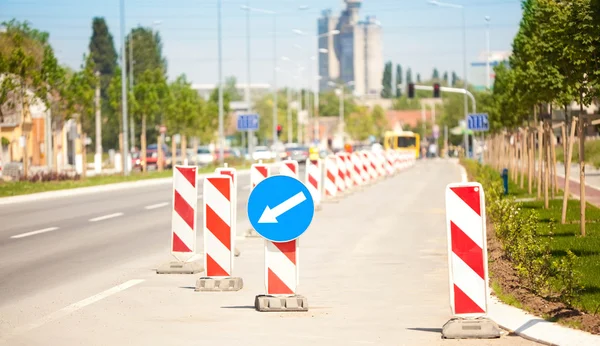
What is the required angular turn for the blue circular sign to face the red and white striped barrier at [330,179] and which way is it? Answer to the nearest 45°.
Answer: approximately 180°

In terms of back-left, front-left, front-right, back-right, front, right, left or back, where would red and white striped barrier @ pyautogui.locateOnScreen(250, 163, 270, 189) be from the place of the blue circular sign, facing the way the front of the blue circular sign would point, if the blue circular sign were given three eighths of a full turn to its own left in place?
front-left

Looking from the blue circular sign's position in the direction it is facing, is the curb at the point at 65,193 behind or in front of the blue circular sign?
behind

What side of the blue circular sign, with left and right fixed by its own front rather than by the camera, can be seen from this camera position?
front

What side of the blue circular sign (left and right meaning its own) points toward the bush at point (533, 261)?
left

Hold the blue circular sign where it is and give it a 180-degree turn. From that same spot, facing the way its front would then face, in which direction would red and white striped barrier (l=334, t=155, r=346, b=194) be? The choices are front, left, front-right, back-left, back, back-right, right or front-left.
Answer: front

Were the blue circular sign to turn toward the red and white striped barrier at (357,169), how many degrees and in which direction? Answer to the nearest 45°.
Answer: approximately 180°

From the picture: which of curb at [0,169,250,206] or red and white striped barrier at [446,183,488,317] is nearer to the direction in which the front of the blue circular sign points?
the red and white striped barrier

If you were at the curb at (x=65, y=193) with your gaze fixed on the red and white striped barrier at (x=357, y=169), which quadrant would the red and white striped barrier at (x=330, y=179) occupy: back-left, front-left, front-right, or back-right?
front-right

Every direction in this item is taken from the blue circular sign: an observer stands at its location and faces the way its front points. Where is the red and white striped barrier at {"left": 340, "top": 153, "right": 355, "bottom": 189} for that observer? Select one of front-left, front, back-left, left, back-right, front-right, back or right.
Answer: back
